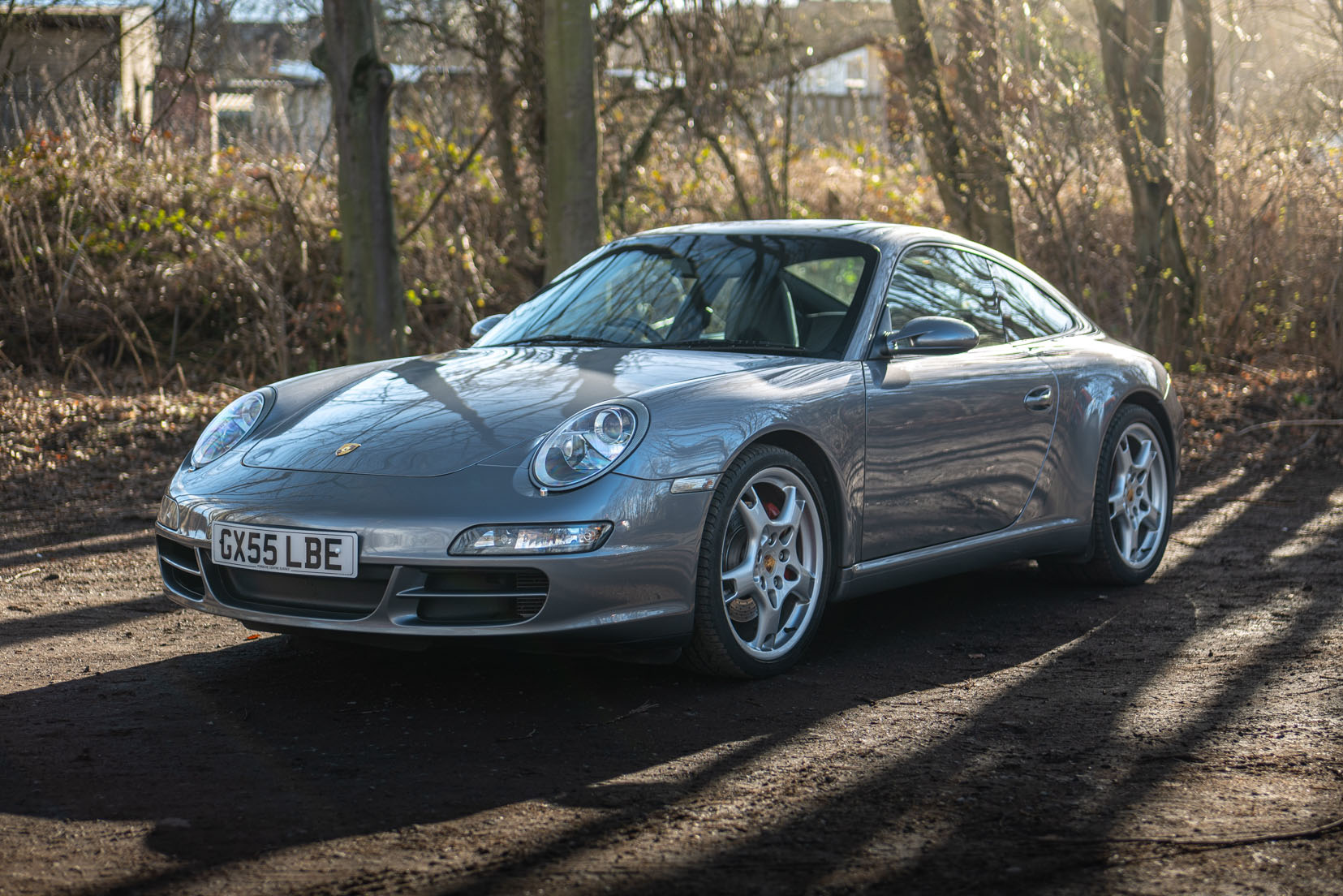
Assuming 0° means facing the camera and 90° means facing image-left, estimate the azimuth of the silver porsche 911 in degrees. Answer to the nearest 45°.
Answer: approximately 45°

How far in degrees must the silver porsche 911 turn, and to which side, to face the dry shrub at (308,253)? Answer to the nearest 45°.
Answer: approximately 135° to its right

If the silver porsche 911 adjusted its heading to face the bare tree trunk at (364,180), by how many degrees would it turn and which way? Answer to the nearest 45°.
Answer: approximately 135° to its right

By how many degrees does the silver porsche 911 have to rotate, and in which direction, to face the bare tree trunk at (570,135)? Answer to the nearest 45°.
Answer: approximately 135° to its right

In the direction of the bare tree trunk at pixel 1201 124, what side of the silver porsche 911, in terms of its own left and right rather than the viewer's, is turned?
back

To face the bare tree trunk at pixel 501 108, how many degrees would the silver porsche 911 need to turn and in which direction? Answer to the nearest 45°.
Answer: approximately 135° to its right
